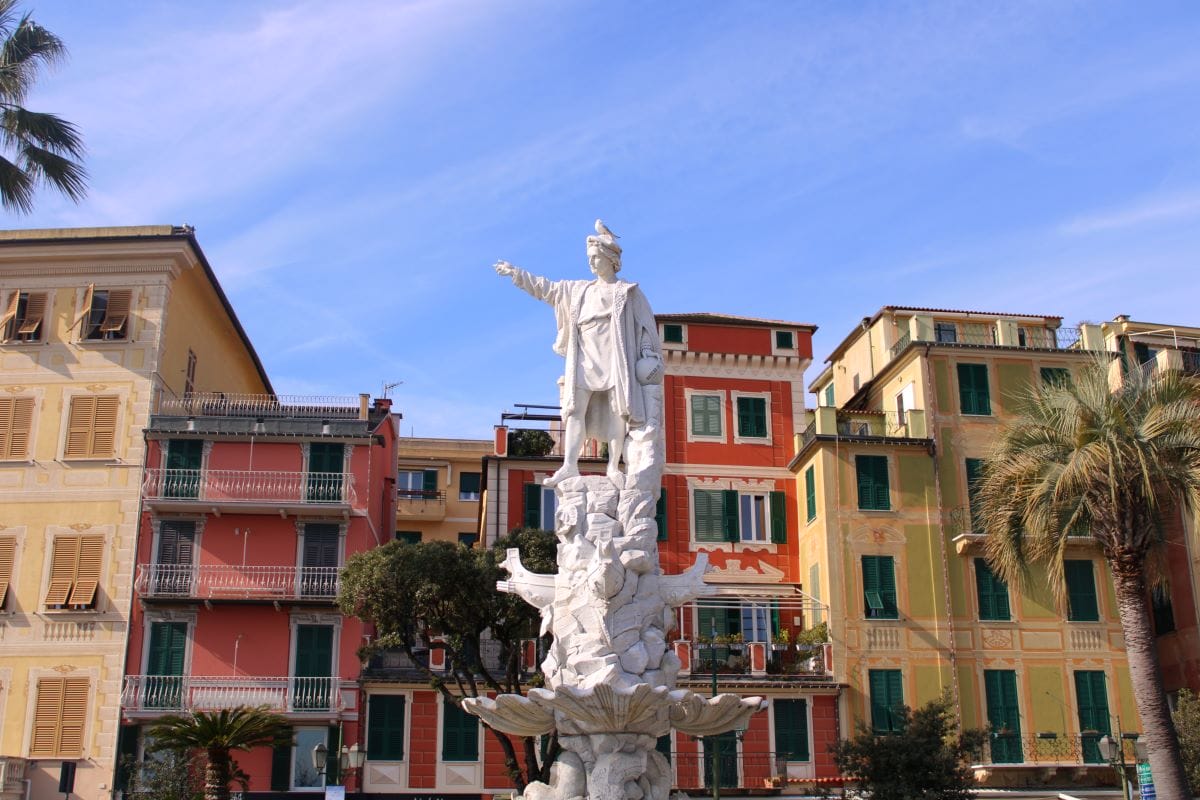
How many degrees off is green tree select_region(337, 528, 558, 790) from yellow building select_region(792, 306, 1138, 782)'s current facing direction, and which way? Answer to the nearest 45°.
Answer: approximately 45° to its right

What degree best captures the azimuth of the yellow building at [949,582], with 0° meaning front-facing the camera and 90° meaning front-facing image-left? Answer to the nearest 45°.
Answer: approximately 0°

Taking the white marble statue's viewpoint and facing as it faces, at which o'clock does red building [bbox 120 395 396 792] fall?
The red building is roughly at 5 o'clock from the white marble statue.

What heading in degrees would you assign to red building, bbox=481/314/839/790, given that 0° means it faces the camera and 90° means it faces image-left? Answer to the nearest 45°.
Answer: approximately 0°

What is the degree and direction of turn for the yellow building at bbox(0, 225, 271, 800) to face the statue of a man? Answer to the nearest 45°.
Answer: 0° — it already faces it

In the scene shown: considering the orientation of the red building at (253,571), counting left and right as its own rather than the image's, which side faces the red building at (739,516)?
left
